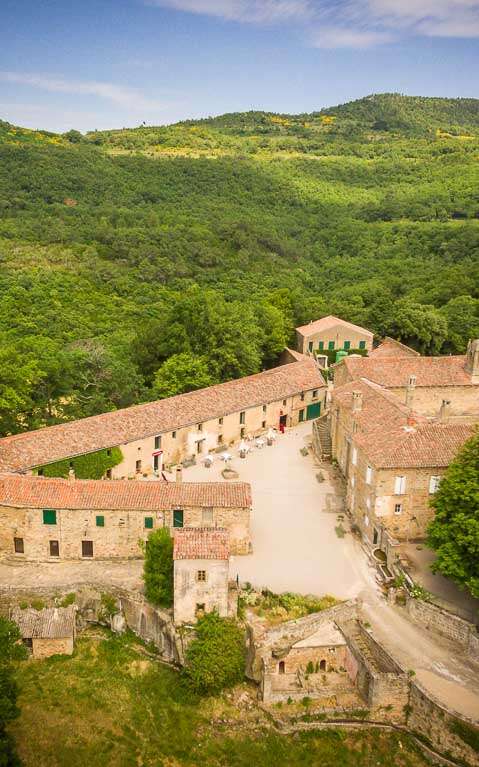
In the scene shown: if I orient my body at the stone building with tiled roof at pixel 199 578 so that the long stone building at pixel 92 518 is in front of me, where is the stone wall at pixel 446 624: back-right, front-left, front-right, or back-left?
back-right

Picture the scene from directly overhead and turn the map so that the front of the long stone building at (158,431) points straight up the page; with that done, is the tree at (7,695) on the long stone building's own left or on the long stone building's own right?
on the long stone building's own right

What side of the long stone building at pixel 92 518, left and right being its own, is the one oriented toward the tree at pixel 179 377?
back

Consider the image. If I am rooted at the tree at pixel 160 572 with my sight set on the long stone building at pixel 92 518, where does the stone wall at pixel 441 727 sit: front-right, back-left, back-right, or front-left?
back-right

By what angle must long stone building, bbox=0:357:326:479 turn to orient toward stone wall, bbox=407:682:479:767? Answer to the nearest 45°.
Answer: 0° — it already faces it

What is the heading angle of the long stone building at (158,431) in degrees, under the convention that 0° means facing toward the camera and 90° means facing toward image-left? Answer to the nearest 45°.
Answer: approximately 315°

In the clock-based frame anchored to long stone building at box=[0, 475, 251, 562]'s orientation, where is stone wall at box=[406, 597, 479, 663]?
The stone wall is roughly at 10 o'clock from the long stone building.

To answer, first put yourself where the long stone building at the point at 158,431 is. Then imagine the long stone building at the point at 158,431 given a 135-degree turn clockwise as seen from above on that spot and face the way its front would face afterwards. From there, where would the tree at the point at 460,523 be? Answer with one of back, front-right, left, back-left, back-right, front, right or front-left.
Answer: back-left

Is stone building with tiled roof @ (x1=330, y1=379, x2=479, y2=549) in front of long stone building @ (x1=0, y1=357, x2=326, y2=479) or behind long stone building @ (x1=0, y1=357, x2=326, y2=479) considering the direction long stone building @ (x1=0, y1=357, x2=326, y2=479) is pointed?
in front

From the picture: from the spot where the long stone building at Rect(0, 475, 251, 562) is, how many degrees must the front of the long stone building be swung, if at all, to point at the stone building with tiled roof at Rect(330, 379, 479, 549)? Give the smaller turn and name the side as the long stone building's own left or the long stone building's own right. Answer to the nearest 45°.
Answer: approximately 90° to the long stone building's own left

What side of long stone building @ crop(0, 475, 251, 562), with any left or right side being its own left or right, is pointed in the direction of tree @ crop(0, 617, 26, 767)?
front

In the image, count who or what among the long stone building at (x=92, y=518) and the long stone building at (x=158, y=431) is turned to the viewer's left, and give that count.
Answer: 0

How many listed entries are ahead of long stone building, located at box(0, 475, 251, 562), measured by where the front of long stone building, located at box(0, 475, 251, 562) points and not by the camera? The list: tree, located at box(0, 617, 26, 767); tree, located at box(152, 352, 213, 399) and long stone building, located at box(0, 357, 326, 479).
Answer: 1

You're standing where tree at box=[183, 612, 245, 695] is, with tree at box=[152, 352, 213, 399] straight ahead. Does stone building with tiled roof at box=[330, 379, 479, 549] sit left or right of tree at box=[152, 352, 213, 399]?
right

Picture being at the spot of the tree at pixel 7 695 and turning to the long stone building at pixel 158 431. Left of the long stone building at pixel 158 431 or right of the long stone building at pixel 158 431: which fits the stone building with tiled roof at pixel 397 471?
right

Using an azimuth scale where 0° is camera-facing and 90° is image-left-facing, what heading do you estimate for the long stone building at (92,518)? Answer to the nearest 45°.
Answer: approximately 0°

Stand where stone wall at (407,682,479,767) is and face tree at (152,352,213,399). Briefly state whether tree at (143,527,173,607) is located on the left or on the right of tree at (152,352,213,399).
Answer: left
